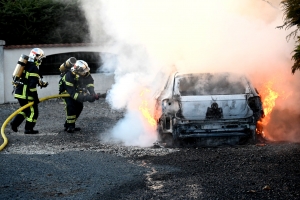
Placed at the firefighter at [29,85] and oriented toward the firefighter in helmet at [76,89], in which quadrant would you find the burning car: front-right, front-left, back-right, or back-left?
front-right

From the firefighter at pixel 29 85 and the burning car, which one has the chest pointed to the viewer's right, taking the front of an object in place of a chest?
the firefighter

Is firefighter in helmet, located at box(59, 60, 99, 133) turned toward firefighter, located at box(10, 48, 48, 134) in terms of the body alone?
no

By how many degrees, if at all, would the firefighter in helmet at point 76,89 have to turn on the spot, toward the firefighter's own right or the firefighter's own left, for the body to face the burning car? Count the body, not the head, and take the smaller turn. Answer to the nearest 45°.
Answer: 0° — they already face it

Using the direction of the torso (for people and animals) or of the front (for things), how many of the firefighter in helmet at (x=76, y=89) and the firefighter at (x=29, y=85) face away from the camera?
0

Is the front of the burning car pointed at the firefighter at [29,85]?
no

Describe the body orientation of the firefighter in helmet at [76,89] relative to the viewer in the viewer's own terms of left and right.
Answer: facing the viewer and to the right of the viewer

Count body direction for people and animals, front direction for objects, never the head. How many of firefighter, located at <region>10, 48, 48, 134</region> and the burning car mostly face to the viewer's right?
1

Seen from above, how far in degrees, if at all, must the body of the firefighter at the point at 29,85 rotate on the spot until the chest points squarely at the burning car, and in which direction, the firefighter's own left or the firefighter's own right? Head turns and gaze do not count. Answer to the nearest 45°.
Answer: approximately 45° to the firefighter's own right

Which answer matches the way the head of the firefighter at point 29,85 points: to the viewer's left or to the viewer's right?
to the viewer's right

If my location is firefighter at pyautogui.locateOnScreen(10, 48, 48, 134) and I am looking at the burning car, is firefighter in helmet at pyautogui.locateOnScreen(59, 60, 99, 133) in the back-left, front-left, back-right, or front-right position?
front-left

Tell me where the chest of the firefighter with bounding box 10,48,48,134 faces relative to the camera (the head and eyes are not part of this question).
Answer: to the viewer's right
